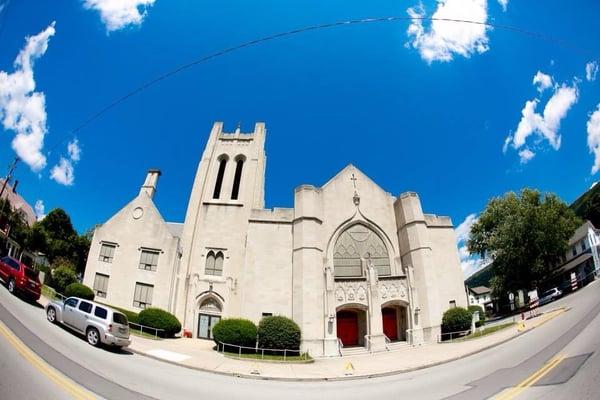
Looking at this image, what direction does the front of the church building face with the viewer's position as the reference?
facing the viewer

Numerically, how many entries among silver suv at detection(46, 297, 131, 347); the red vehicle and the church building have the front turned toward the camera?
1

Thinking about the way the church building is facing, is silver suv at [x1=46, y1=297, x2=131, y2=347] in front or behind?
in front

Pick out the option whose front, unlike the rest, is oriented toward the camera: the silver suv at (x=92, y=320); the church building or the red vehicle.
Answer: the church building

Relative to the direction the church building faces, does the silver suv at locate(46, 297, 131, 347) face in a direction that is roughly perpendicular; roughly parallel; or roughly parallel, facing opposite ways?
roughly perpendicular

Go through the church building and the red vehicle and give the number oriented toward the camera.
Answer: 1
